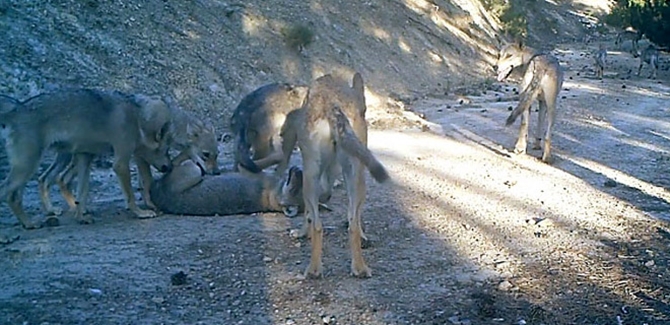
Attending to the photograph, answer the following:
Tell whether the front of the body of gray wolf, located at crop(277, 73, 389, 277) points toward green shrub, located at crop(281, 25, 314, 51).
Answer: yes

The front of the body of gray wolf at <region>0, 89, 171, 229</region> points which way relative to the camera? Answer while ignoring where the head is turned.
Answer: to the viewer's right

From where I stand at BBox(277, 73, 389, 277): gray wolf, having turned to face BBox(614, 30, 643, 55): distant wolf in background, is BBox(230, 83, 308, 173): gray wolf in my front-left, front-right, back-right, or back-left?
front-left

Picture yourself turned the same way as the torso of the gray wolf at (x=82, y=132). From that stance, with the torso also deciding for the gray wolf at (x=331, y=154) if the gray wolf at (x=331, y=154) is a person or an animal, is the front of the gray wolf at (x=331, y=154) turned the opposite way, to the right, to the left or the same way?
to the left

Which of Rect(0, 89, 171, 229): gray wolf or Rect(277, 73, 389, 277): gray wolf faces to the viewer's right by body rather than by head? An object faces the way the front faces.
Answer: Rect(0, 89, 171, 229): gray wolf

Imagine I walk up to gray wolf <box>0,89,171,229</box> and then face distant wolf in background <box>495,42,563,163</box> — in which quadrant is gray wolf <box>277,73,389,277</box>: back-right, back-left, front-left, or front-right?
front-right

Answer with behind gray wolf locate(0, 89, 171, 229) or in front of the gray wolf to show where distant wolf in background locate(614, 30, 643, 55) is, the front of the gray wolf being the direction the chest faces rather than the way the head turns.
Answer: in front

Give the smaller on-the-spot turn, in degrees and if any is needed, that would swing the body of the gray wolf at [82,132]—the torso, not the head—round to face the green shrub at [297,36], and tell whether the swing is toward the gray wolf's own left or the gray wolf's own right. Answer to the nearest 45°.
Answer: approximately 45° to the gray wolf's own left

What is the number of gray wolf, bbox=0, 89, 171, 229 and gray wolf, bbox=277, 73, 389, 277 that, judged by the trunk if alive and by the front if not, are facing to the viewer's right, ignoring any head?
1

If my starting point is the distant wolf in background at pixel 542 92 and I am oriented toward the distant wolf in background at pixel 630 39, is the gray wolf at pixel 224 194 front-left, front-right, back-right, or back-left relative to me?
back-left

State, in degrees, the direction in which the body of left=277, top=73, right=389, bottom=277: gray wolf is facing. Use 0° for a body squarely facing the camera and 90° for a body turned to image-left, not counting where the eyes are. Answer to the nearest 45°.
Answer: approximately 180°

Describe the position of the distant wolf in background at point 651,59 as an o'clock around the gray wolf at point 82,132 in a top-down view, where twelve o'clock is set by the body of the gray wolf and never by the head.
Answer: The distant wolf in background is roughly at 11 o'clock from the gray wolf.

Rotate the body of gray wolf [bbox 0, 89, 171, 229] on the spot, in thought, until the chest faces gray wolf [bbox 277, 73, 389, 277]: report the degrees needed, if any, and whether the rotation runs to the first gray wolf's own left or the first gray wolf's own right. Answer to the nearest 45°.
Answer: approximately 45° to the first gray wolf's own right

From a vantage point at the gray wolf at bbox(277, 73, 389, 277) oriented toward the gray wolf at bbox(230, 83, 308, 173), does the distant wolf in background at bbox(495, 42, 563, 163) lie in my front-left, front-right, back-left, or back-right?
front-right

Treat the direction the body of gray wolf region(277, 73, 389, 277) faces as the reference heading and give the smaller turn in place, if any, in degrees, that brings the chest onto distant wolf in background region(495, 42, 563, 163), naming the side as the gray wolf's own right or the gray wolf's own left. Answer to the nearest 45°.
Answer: approximately 45° to the gray wolf's own right
